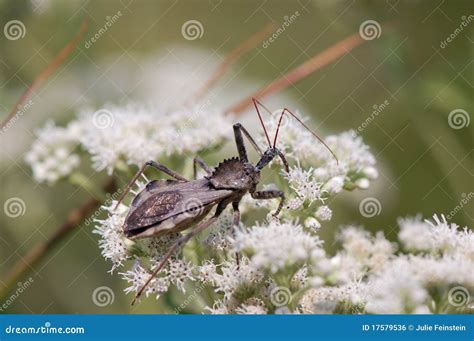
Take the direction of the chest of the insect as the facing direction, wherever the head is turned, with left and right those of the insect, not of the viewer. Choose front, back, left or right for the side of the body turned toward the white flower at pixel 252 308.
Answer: right

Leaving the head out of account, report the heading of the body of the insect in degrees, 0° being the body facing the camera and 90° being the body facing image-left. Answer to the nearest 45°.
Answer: approximately 225°
